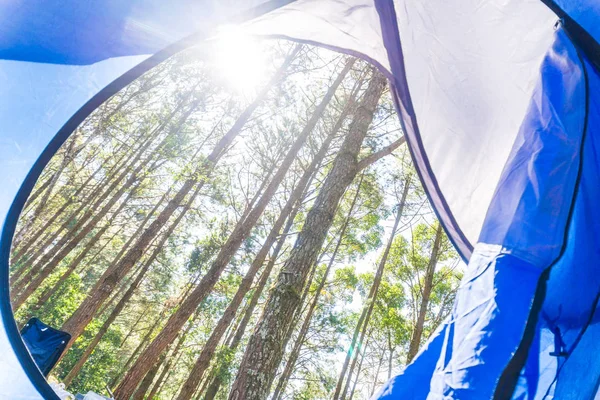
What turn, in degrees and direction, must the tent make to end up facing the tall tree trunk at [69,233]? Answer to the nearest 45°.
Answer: approximately 45° to its left

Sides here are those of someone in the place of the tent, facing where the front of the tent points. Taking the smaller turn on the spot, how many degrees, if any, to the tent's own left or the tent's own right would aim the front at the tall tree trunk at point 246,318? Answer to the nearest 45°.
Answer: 0° — it already faces it

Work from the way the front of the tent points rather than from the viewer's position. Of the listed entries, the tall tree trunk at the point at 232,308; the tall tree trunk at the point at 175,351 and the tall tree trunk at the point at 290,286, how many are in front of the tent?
3

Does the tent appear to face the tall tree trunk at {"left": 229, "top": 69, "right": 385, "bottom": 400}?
yes

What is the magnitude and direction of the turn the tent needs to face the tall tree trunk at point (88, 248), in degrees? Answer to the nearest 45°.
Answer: approximately 45° to its left

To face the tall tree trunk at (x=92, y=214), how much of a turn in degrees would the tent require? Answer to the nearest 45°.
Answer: approximately 45° to its left

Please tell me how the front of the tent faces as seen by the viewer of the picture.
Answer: facing away from the viewer

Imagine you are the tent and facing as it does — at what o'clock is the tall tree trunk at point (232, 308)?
The tall tree trunk is roughly at 12 o'clock from the tent.
